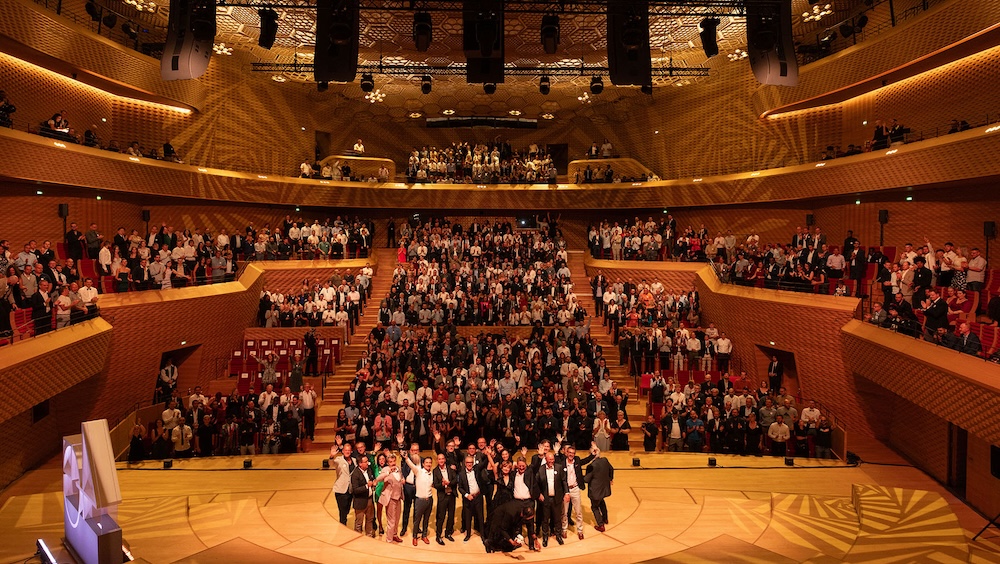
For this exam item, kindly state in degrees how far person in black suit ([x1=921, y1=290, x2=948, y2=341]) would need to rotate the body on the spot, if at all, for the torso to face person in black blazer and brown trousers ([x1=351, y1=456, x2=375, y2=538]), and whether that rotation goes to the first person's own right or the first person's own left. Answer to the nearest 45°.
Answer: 0° — they already face them

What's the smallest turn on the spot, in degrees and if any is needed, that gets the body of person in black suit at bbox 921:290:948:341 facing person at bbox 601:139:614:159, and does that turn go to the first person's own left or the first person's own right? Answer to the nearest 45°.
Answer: approximately 90° to the first person's own right

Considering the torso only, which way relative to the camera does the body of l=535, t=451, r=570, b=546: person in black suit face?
toward the camera

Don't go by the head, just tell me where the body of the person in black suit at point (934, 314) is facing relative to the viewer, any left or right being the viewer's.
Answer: facing the viewer and to the left of the viewer

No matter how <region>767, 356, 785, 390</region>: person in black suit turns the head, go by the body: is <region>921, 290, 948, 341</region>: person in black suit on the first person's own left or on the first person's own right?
on the first person's own left

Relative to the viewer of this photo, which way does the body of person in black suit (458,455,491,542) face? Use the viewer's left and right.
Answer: facing the viewer

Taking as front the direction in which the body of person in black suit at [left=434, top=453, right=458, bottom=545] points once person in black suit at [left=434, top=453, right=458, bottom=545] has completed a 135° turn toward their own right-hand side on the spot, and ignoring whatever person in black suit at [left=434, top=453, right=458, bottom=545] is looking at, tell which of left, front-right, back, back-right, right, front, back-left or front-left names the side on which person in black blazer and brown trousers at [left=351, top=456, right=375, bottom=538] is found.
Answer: front-left
